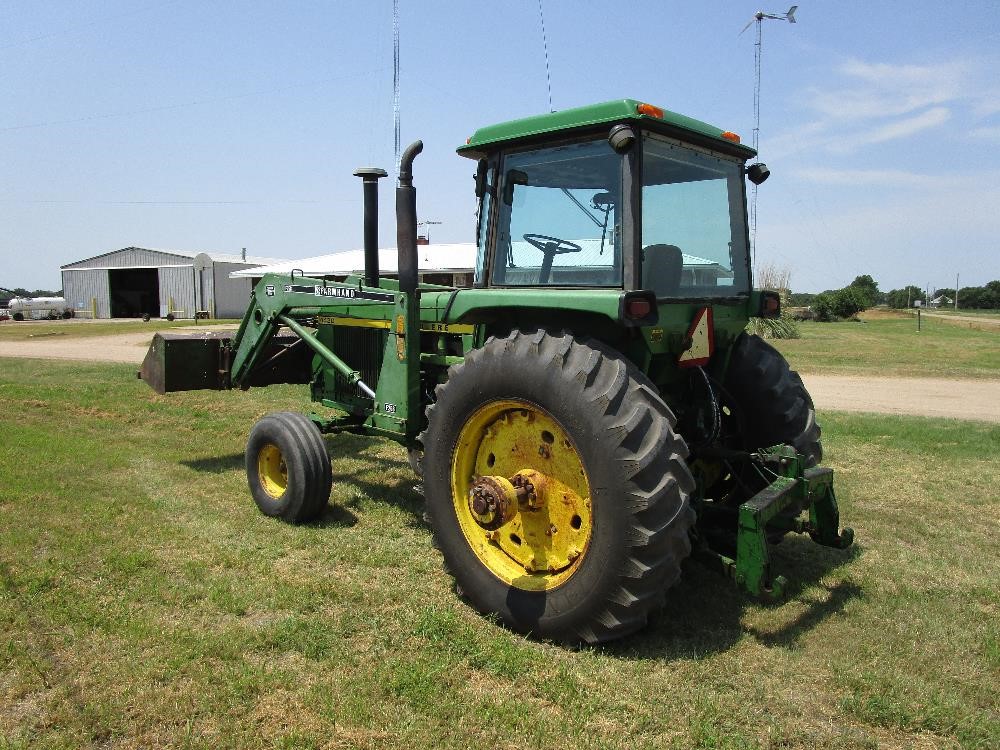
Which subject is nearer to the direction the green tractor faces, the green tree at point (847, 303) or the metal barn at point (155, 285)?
the metal barn

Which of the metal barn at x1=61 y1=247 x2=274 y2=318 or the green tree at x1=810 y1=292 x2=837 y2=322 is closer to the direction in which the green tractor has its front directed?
the metal barn

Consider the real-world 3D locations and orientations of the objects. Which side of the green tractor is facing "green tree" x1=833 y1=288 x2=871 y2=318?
right

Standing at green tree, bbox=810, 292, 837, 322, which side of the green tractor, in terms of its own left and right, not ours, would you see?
right

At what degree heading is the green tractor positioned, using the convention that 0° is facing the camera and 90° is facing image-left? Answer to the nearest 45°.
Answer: approximately 135°

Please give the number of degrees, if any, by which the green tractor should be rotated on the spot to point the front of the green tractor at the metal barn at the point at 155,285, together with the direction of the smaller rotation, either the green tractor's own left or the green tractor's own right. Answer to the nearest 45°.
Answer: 0° — it already faces it
